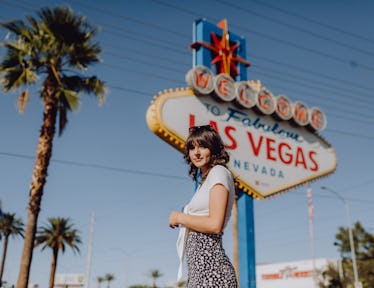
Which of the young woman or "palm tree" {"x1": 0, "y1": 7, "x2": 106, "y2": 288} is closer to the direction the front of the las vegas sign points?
the young woman

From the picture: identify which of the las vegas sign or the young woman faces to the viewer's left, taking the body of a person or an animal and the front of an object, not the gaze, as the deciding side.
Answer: the young woman

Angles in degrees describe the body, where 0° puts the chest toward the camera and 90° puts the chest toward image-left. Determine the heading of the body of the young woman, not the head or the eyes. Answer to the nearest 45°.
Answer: approximately 90°

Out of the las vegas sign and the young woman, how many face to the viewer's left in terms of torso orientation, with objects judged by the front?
1

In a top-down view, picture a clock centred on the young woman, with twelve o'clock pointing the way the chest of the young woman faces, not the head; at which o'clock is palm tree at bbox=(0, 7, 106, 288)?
The palm tree is roughly at 2 o'clock from the young woman.

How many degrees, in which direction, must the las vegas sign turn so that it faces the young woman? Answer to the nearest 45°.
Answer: approximately 45° to its right

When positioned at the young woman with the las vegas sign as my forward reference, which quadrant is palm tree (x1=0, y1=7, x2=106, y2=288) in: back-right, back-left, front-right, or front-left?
front-left

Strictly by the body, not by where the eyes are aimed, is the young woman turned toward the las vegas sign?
no

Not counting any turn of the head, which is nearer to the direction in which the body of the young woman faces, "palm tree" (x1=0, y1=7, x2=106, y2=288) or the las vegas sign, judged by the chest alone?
the palm tree

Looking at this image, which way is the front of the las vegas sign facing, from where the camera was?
facing the viewer and to the right of the viewer
